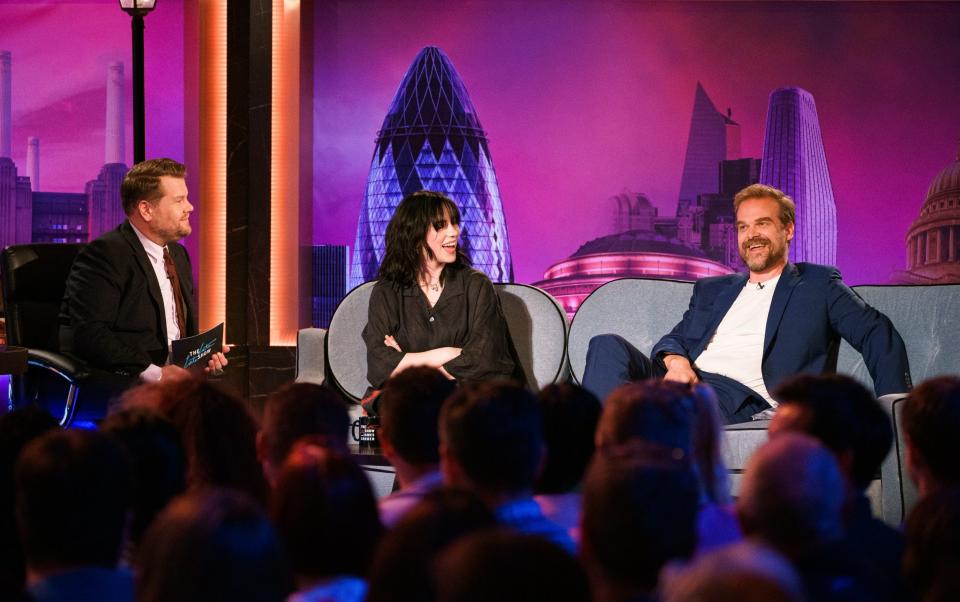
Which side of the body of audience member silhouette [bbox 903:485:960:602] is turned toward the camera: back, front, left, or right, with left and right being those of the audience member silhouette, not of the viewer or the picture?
back

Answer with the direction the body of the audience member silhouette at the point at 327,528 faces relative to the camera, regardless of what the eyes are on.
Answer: away from the camera

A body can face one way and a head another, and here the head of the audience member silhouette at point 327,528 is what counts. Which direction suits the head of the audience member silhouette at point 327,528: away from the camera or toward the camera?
away from the camera

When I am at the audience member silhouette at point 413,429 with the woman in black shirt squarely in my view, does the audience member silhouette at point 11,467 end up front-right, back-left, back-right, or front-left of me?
back-left

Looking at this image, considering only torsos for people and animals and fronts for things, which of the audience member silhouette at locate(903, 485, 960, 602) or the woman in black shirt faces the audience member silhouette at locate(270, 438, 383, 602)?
the woman in black shirt

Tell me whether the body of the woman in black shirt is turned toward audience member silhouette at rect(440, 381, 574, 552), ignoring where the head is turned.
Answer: yes

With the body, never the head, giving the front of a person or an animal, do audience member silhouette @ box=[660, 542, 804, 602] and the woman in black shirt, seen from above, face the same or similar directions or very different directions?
very different directions

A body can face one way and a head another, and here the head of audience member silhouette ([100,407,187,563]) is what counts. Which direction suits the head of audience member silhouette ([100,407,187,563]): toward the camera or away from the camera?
away from the camera

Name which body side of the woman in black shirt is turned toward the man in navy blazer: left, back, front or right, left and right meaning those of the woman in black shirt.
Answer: left
